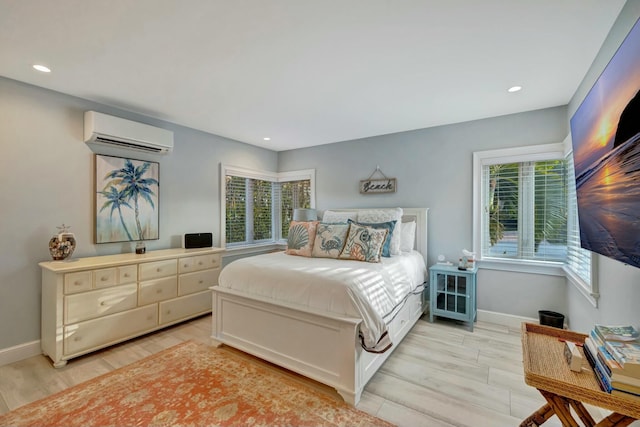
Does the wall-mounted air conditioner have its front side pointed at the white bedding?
yes

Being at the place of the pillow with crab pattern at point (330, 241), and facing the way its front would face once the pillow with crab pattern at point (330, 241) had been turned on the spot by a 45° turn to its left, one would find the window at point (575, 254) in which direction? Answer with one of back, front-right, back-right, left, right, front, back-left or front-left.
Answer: left

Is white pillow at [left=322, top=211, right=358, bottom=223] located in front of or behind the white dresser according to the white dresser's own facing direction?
in front

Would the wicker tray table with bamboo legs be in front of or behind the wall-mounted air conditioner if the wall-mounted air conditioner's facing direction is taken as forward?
in front

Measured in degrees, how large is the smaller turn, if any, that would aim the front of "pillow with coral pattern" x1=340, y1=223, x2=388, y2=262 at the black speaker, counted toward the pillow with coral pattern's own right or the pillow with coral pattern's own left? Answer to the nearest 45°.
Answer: approximately 45° to the pillow with coral pattern's own right

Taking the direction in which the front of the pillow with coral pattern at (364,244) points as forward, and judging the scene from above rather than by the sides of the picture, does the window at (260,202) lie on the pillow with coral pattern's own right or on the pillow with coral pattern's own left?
on the pillow with coral pattern's own right

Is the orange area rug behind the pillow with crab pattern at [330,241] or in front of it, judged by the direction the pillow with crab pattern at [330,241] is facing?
in front
